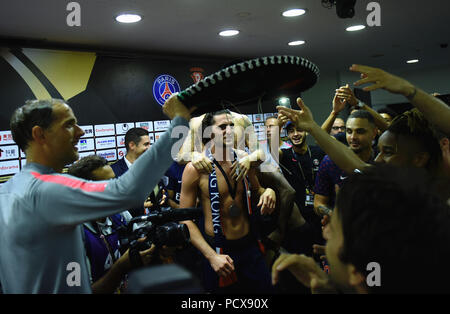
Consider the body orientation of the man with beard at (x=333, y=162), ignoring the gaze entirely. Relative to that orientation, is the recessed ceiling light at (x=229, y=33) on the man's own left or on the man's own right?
on the man's own right

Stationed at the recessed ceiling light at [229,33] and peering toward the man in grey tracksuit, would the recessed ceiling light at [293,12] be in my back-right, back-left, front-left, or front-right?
front-left

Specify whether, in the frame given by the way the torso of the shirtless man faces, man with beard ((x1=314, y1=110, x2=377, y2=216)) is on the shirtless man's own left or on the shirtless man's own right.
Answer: on the shirtless man's own left

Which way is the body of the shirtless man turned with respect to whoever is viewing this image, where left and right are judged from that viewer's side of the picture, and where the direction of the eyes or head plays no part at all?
facing the viewer and to the right of the viewer

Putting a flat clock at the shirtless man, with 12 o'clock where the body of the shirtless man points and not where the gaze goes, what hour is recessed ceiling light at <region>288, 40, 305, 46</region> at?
The recessed ceiling light is roughly at 8 o'clock from the shirtless man.

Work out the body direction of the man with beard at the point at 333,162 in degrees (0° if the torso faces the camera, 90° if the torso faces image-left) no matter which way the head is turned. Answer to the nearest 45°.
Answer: approximately 45°

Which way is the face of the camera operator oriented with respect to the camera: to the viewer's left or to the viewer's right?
to the viewer's right

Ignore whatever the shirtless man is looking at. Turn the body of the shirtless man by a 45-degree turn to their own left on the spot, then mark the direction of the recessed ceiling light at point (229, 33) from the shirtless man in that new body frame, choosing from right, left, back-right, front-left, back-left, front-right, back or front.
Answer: left

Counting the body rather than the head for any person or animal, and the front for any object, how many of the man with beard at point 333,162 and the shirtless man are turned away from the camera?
0

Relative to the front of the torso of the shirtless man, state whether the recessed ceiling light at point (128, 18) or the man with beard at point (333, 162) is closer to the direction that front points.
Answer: the man with beard

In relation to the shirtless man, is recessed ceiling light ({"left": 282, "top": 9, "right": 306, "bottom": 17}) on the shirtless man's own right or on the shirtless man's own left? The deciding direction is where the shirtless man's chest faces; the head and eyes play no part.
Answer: on the shirtless man's own left

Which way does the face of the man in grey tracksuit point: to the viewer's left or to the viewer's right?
to the viewer's right
